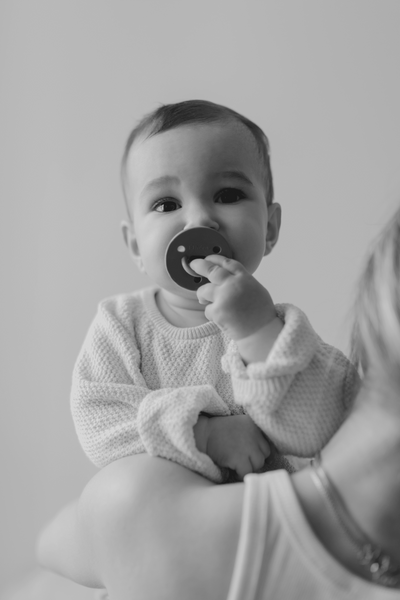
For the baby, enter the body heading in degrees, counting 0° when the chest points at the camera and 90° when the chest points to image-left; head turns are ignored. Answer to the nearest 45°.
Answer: approximately 0°
